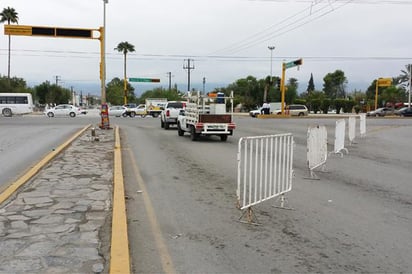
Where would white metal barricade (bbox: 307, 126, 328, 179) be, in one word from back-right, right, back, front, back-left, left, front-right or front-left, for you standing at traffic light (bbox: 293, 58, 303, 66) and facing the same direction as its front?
front-left

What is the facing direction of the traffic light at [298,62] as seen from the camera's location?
facing the viewer and to the left of the viewer

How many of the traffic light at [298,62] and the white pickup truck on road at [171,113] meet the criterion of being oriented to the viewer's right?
0

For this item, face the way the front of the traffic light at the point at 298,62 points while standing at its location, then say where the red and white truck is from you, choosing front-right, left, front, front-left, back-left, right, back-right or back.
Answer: front-left

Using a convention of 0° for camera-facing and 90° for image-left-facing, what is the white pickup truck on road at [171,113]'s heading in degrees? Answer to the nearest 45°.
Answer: approximately 135°

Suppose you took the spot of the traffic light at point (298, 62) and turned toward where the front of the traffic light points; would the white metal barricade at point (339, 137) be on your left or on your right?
on your left

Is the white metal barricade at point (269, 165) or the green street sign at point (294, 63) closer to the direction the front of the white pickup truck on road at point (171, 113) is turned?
the green street sign

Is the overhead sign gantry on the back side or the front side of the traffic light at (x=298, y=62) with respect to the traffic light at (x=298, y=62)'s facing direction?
on the front side

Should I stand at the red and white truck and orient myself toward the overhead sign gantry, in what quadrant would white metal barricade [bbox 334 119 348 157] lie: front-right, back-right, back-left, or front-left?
back-left

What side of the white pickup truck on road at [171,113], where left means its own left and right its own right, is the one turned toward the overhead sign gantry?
left

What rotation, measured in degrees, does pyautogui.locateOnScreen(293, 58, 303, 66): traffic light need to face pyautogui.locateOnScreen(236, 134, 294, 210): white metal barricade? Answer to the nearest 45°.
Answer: approximately 45° to its left
